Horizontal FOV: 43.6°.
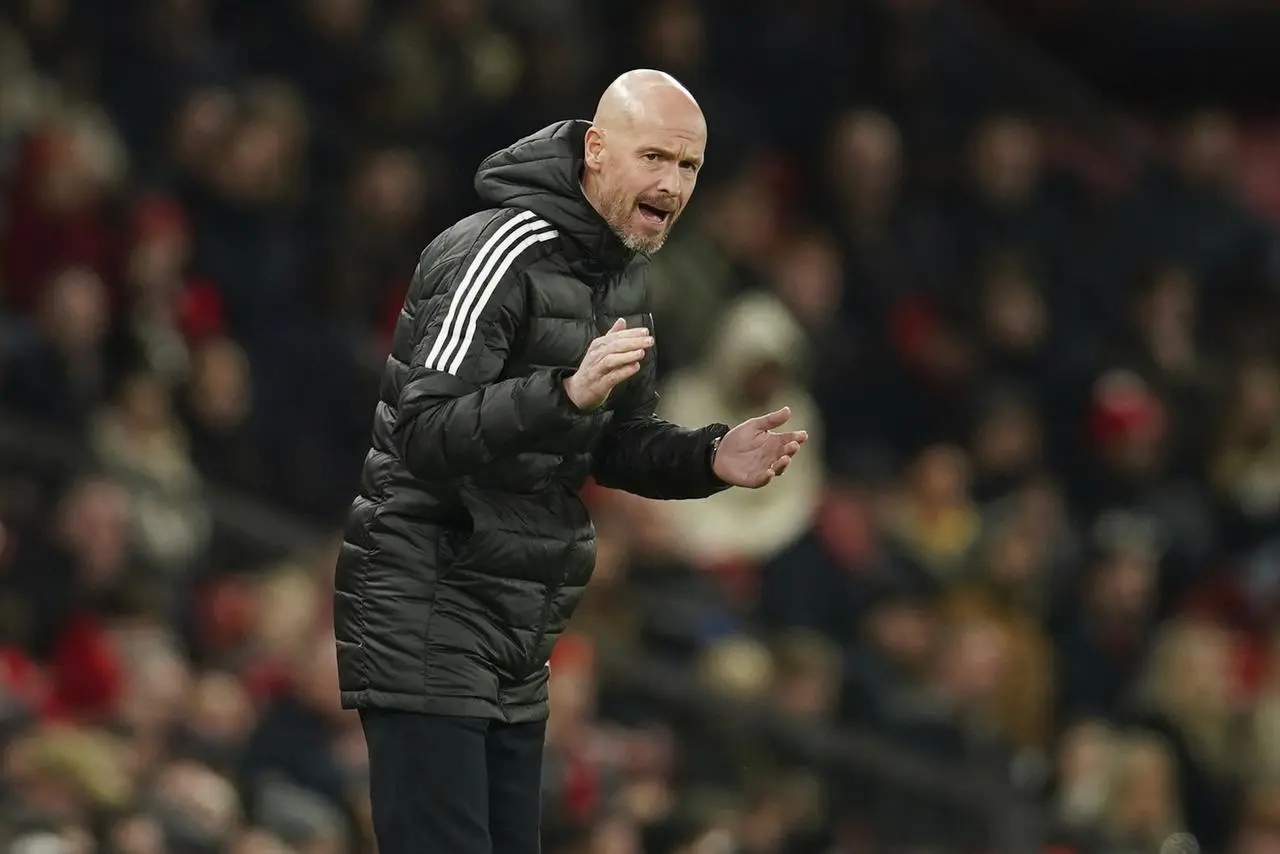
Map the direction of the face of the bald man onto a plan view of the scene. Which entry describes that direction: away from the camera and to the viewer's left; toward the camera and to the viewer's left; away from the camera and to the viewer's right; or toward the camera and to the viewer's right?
toward the camera and to the viewer's right

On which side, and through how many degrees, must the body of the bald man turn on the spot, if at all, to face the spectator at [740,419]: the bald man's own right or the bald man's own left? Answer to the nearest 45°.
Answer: approximately 135° to the bald man's own left

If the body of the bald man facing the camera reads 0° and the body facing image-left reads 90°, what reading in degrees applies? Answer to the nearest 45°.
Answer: approximately 315°
